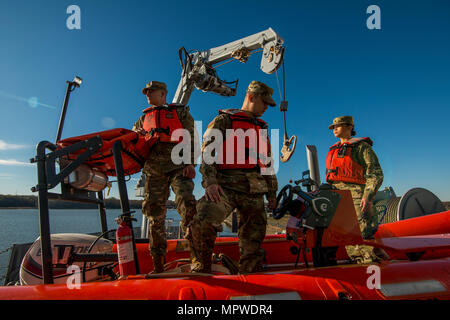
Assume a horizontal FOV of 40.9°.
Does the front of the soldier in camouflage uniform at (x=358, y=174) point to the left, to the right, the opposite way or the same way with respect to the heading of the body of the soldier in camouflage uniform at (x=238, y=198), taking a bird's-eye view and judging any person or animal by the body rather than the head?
to the right

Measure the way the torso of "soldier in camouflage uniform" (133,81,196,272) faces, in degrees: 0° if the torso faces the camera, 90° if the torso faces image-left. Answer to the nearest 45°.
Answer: approximately 45°

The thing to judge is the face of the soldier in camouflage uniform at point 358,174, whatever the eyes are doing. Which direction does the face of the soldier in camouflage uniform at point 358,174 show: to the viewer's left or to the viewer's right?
to the viewer's left

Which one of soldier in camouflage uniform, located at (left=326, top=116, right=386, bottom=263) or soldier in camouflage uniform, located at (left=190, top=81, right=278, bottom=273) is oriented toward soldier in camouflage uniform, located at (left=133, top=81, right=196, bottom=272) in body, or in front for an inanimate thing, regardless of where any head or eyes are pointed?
soldier in camouflage uniform, located at (left=326, top=116, right=386, bottom=263)
